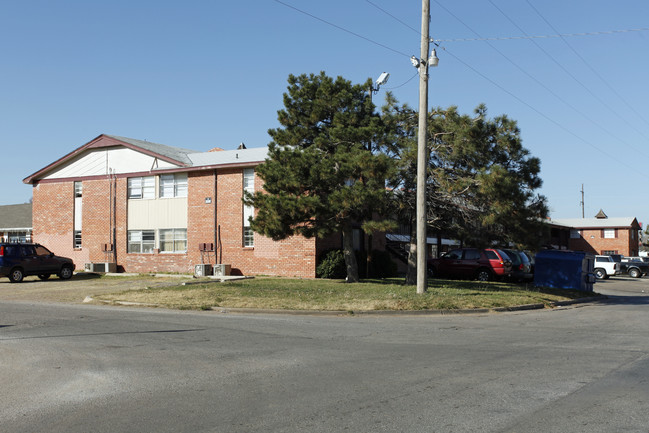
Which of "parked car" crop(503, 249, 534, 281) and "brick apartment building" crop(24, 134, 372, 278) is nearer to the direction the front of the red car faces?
the brick apartment building

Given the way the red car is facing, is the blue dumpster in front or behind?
behind

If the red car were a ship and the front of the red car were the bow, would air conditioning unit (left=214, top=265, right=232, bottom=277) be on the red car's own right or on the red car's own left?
on the red car's own left

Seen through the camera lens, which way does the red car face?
facing away from the viewer and to the left of the viewer

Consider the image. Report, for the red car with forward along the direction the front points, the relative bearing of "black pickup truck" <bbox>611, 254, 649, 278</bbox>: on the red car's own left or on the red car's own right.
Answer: on the red car's own right

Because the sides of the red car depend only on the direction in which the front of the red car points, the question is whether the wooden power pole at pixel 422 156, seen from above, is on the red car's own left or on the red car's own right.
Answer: on the red car's own left

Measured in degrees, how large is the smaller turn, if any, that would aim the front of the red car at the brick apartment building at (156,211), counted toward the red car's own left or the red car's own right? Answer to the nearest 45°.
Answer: approximately 45° to the red car's own left
